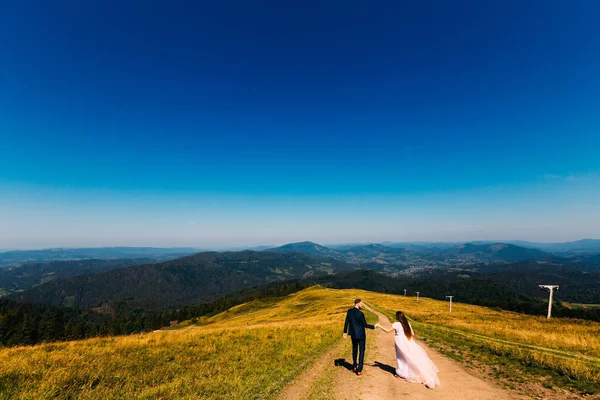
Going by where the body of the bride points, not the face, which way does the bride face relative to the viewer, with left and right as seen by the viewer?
facing away from the viewer and to the left of the viewer
